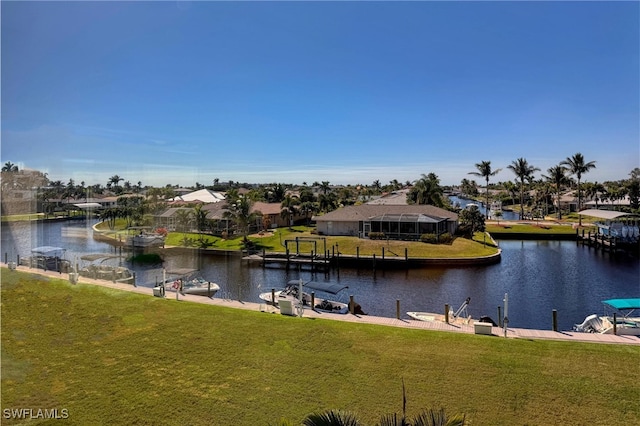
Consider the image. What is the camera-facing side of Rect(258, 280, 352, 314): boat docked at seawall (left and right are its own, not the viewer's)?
left

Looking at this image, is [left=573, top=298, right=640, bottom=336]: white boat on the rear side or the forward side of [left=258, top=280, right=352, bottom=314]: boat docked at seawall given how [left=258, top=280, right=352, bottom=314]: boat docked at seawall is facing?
on the rear side

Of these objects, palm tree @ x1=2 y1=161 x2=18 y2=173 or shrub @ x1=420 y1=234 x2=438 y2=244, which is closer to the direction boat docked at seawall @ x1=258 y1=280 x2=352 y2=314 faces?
the palm tree

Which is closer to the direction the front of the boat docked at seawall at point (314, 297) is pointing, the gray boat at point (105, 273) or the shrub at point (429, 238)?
the gray boat

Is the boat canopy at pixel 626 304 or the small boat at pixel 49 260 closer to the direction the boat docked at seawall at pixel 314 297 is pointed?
the small boat

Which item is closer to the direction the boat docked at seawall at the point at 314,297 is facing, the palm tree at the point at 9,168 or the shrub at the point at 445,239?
the palm tree

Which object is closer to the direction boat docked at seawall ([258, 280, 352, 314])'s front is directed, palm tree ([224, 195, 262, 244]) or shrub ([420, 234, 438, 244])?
the palm tree
